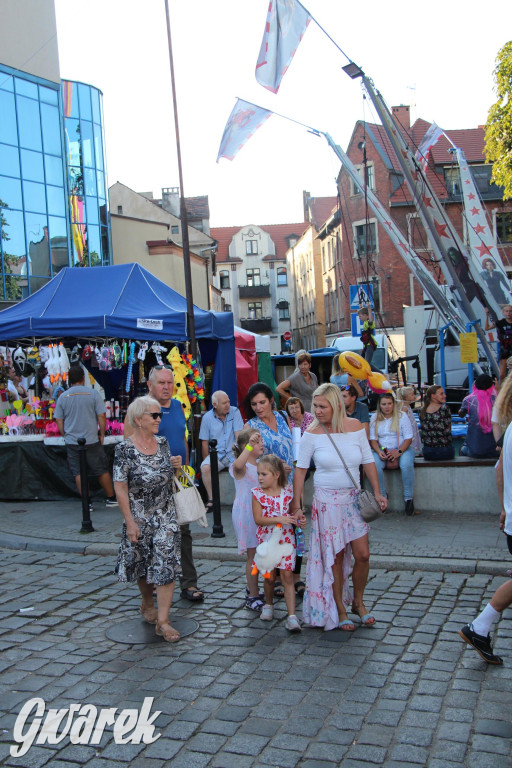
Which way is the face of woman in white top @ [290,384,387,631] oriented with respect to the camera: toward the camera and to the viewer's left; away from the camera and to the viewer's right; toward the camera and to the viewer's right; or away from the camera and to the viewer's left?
toward the camera and to the viewer's left

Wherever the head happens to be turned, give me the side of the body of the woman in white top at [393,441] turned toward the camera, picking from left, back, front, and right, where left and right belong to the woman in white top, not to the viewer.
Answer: front

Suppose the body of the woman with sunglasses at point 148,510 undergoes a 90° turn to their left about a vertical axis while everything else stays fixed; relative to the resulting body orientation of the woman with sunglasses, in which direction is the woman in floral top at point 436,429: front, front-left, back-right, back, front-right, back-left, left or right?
front

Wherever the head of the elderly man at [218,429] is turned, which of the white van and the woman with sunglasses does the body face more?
the woman with sunglasses

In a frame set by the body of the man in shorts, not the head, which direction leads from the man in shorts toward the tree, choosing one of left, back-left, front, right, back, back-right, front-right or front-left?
front-right

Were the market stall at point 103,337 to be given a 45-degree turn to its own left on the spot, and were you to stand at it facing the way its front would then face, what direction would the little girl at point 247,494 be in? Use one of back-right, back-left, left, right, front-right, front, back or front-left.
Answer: front-right

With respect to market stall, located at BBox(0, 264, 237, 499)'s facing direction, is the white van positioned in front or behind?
behind

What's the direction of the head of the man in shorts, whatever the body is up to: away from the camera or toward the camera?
away from the camera

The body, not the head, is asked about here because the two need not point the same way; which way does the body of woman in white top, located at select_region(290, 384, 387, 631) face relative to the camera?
toward the camera
